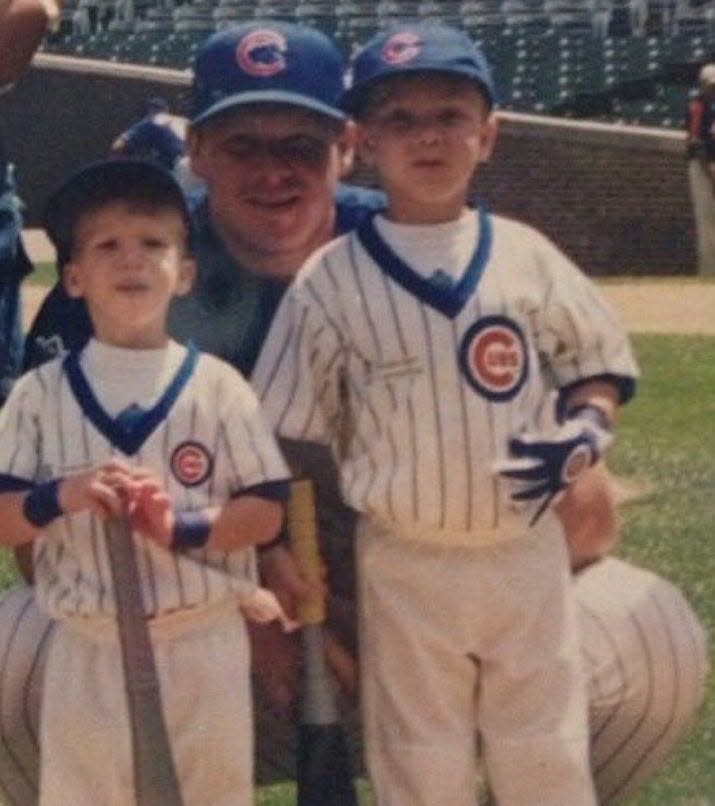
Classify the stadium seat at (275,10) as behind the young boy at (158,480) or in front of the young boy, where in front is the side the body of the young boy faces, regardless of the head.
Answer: behind

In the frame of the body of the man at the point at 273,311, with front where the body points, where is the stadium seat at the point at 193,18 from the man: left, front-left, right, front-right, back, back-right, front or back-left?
back

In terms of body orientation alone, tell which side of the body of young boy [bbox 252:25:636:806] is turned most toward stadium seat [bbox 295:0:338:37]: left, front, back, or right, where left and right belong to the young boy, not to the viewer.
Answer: back

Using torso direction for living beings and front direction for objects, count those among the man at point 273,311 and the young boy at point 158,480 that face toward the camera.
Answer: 2

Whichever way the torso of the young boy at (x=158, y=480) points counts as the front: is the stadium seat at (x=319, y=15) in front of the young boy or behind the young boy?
behind

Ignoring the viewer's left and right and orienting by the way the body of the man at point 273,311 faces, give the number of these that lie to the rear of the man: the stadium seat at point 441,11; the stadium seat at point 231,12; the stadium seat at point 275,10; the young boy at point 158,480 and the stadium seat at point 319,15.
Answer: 4

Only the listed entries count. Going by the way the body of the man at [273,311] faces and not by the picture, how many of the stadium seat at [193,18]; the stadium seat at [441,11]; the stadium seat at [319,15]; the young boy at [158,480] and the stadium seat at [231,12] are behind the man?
4
